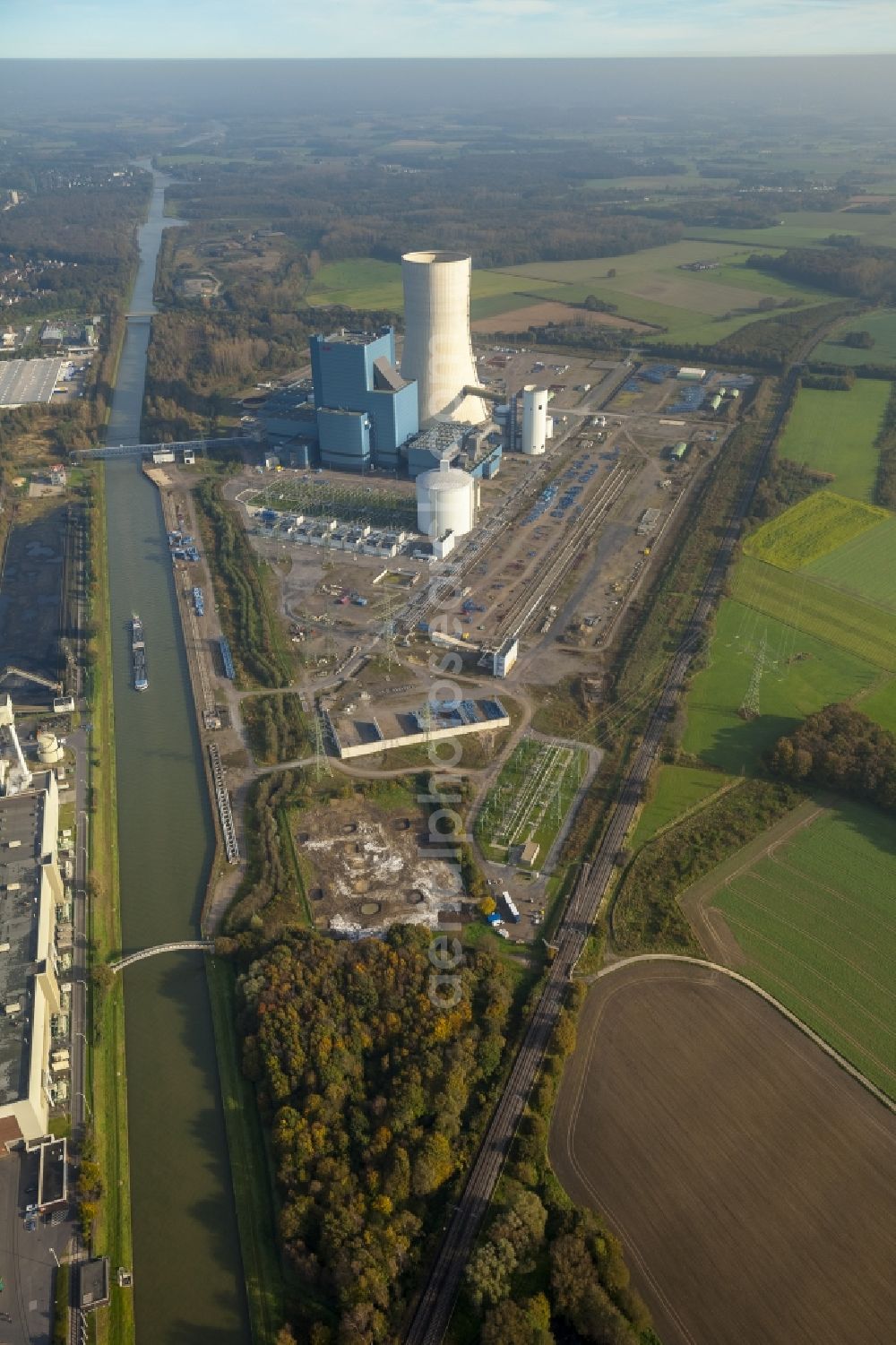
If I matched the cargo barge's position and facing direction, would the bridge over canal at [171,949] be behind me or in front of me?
behind

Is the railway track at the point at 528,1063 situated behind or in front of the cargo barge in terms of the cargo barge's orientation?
behind

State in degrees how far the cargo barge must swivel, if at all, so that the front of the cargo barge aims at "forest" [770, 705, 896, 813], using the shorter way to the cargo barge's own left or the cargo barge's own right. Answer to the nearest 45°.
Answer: approximately 135° to the cargo barge's own right

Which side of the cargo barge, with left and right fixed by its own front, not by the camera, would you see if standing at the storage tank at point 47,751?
back

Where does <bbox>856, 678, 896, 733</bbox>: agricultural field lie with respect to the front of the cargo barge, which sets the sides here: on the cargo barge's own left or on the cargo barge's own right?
on the cargo barge's own right

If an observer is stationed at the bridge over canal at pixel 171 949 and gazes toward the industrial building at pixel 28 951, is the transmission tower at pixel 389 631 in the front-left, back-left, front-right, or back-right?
back-right

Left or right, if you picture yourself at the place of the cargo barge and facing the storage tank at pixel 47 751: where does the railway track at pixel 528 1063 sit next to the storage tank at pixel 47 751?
left

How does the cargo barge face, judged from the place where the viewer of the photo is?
facing away from the viewer
